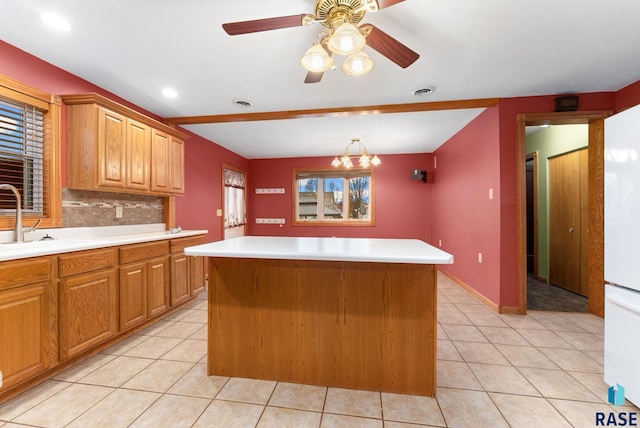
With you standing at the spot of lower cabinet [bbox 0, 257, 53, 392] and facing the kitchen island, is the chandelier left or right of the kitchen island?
left

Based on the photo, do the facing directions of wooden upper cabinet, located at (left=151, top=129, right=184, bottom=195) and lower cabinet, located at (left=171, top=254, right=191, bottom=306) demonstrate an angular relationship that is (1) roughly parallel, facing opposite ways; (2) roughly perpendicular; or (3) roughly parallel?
roughly parallel

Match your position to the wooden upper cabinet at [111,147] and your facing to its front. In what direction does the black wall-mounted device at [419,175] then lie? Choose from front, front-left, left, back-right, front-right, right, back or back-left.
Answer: front-left

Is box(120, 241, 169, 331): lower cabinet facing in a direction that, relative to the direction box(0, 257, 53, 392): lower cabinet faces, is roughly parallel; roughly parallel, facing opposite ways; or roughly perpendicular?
roughly parallel

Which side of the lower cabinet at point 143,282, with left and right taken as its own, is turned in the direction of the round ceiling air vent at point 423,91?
front

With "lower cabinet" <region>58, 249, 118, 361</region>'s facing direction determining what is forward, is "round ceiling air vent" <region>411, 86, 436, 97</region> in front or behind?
in front

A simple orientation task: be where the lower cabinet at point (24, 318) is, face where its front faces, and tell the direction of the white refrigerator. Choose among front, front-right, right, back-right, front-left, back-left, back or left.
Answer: front

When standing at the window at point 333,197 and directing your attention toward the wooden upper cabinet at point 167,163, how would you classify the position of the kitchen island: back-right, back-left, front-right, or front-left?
front-left

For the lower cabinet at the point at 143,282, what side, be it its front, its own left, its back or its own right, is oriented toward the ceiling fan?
front

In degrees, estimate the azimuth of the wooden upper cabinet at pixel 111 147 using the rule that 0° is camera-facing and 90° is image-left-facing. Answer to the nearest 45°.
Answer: approximately 315°

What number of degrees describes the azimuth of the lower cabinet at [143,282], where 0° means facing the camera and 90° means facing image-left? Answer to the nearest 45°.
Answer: approximately 315°

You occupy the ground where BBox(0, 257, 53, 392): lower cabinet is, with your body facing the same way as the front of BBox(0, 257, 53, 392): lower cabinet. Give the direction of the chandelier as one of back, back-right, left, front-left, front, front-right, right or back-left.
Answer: front-left

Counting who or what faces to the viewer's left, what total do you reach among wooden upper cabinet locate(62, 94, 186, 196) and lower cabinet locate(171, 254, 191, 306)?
0

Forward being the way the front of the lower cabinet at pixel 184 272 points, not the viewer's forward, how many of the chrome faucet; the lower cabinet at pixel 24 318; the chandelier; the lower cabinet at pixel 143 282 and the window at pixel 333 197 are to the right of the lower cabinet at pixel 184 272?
3

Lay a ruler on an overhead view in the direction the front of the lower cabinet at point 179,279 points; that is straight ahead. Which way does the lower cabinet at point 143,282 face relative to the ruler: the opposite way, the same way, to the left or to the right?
the same way
